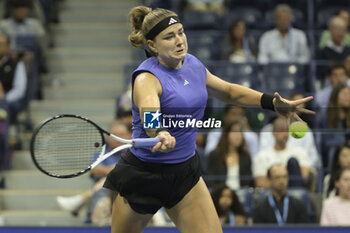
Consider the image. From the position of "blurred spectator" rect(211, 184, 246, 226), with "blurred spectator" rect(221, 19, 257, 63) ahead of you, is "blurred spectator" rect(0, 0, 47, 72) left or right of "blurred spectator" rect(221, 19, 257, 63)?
left

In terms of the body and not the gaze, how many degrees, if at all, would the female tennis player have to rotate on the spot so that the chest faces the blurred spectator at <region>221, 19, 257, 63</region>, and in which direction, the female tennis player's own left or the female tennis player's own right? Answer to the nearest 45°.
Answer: approximately 135° to the female tennis player's own left

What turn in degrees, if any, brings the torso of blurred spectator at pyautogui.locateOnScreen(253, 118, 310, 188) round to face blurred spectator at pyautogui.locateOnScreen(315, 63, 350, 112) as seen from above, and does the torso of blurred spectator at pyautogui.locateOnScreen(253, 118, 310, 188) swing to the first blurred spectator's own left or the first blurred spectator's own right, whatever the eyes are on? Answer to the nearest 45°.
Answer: approximately 180°

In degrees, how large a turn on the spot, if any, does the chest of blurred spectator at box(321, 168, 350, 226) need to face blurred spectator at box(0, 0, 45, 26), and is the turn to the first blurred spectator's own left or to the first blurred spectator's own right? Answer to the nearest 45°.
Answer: approximately 135° to the first blurred spectator's own right

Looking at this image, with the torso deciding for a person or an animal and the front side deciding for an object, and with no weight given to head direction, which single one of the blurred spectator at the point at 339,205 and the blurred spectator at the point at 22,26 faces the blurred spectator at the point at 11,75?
the blurred spectator at the point at 22,26

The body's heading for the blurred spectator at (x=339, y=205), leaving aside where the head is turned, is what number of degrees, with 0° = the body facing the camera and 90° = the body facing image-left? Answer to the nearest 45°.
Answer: approximately 0°

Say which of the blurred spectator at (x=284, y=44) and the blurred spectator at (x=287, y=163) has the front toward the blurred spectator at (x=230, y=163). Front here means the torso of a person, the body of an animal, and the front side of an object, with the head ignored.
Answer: the blurred spectator at (x=284, y=44)
